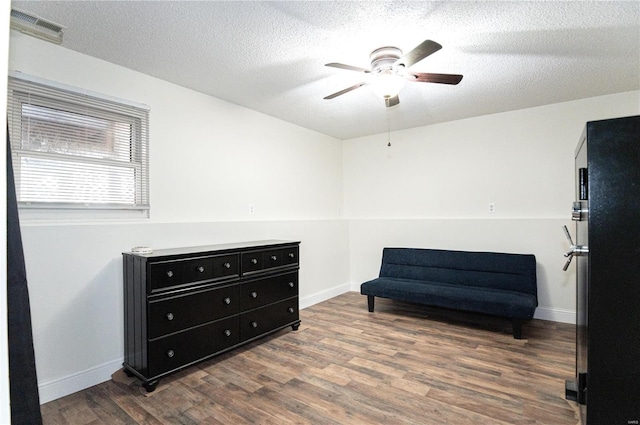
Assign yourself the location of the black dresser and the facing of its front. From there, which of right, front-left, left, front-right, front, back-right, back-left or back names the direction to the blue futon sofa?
front-left

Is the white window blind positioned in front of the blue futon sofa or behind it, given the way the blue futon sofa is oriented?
in front

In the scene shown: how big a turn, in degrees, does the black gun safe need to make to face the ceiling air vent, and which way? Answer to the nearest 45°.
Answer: approximately 45° to its left

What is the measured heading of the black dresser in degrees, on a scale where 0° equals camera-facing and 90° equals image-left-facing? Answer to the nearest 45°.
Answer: approximately 315°

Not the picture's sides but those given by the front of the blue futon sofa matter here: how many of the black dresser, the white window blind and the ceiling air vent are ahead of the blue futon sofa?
3

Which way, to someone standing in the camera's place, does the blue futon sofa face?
facing the viewer and to the left of the viewer

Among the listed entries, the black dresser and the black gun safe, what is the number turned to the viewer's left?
1

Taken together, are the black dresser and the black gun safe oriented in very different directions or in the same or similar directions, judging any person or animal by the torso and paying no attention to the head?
very different directions

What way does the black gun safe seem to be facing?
to the viewer's left

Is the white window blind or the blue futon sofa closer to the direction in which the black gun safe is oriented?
the white window blind

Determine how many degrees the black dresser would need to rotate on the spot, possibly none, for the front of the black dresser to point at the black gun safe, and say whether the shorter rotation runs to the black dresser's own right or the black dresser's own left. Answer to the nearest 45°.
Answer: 0° — it already faces it
